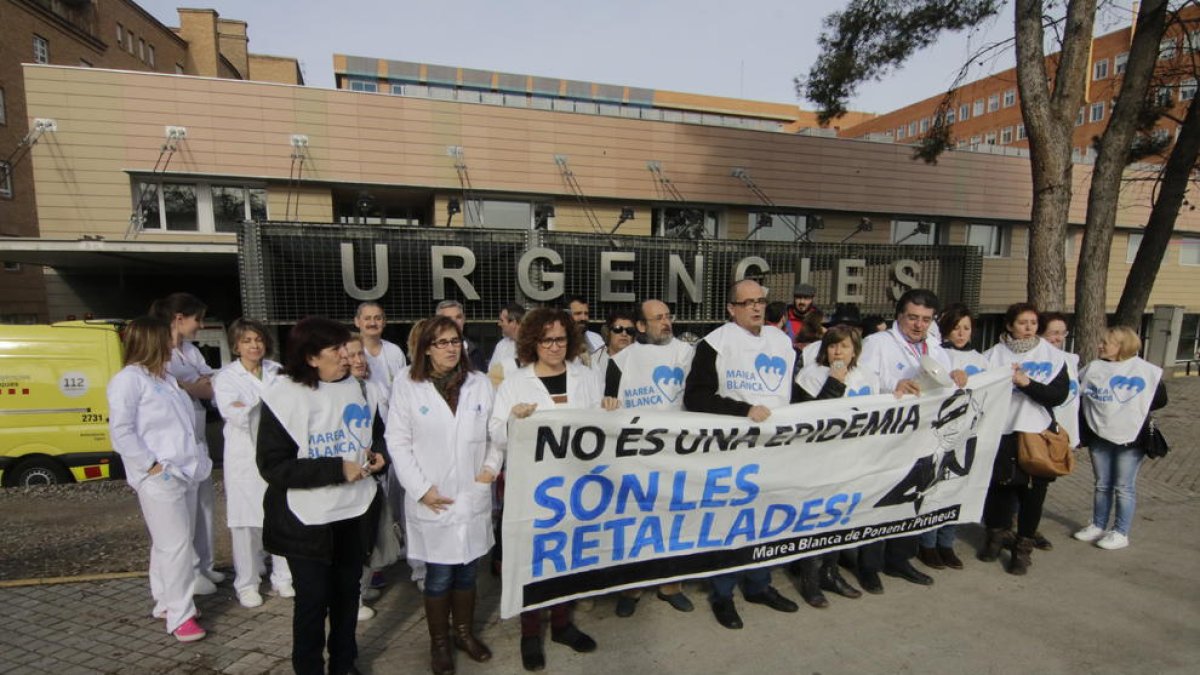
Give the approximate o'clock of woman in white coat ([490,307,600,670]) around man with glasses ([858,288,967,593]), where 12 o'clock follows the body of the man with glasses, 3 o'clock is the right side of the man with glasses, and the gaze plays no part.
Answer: The woman in white coat is roughly at 3 o'clock from the man with glasses.

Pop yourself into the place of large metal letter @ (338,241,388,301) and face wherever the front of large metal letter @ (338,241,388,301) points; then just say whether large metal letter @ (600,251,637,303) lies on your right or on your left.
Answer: on your left

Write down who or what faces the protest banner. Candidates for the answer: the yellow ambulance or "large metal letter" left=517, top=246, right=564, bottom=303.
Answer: the large metal letter

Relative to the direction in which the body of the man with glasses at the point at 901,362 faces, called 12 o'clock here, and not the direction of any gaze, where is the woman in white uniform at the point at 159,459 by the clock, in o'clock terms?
The woman in white uniform is roughly at 3 o'clock from the man with glasses.

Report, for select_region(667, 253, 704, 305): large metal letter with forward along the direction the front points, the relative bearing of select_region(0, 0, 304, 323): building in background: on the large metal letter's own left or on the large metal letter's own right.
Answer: on the large metal letter's own right

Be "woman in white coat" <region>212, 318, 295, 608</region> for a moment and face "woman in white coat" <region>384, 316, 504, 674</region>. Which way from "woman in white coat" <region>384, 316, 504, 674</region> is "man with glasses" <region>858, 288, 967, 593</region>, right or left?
left
